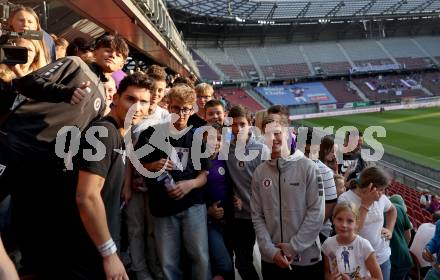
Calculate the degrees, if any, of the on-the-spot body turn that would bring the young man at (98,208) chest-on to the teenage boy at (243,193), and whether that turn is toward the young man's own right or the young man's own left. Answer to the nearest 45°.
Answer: approximately 90° to the young man's own left

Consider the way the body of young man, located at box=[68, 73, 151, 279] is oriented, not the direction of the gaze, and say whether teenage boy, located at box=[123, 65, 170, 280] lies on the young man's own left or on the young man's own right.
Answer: on the young man's own left

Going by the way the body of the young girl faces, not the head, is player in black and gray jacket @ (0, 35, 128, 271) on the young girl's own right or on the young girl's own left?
on the young girl's own right

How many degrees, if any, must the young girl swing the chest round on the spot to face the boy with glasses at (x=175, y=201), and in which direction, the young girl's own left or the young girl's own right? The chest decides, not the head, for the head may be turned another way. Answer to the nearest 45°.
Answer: approximately 45° to the young girl's own right

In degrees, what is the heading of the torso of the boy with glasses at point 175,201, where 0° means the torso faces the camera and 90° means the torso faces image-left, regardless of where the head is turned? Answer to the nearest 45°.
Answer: approximately 0°

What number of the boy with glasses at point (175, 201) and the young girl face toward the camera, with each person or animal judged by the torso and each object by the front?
2
